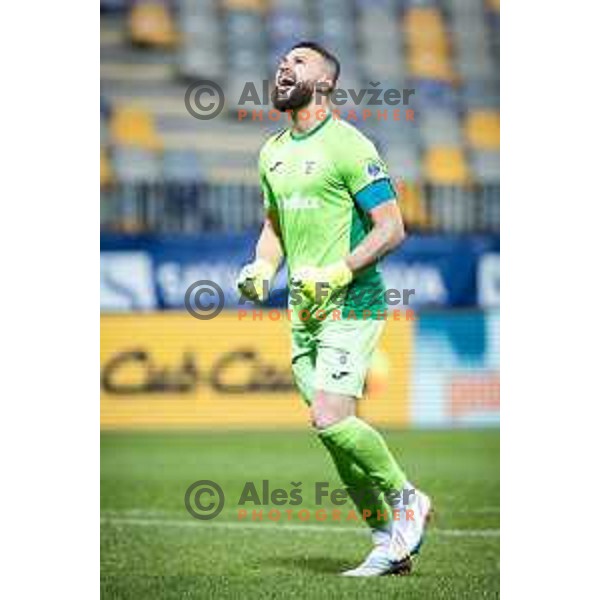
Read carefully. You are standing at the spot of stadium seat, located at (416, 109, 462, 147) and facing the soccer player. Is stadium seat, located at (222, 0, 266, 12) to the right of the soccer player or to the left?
right

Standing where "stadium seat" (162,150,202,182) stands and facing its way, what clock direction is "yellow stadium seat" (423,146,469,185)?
The yellow stadium seat is roughly at 9 o'clock from the stadium seat.

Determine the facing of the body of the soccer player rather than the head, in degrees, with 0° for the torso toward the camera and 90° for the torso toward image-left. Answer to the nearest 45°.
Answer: approximately 45°

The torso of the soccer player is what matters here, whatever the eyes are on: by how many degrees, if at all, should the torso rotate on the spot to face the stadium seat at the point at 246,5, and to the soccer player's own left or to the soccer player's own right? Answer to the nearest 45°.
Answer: approximately 135° to the soccer player's own right

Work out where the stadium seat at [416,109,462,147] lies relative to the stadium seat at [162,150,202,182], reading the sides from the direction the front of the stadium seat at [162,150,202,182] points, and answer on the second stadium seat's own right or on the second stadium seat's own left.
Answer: on the second stadium seat's own left
